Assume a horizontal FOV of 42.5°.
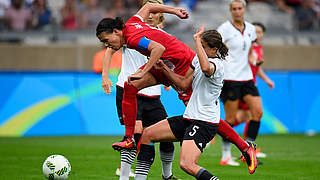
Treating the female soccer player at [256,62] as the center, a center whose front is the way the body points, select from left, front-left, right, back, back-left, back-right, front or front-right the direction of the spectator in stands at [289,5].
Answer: back-right

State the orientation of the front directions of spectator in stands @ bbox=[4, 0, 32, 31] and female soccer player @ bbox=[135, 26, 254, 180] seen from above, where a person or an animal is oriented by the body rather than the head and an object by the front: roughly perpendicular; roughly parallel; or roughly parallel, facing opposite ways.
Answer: roughly perpendicular

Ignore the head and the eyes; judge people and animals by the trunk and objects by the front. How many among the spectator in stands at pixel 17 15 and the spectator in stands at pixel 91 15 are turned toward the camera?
2

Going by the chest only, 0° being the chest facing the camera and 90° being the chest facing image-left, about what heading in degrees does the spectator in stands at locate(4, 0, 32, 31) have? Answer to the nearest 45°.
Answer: approximately 0°

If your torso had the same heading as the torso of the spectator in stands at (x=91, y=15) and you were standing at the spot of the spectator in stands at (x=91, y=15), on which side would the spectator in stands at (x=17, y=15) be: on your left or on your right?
on your right

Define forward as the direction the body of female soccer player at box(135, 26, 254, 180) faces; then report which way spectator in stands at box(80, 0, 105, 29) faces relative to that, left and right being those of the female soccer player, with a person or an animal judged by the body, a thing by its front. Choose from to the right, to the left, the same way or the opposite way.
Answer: to the left

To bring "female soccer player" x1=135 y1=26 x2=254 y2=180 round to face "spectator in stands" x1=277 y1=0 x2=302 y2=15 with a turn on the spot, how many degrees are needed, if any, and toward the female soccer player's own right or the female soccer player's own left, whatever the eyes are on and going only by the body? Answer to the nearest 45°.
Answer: approximately 90° to the female soccer player's own right

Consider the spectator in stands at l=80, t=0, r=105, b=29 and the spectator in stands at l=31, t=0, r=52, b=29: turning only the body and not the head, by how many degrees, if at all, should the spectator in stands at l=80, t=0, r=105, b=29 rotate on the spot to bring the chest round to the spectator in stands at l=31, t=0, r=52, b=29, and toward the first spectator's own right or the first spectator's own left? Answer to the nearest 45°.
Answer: approximately 90° to the first spectator's own right

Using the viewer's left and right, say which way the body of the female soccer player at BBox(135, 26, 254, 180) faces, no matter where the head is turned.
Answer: facing to the left of the viewer

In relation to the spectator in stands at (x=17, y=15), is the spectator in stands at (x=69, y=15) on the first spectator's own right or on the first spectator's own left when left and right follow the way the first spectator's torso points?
on the first spectator's own left

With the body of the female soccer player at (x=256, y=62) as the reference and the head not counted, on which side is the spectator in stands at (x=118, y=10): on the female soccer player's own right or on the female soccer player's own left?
on the female soccer player's own right
